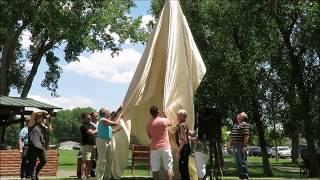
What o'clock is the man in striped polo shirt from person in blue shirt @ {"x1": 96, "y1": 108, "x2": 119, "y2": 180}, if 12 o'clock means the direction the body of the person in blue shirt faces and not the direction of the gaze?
The man in striped polo shirt is roughly at 12 o'clock from the person in blue shirt.

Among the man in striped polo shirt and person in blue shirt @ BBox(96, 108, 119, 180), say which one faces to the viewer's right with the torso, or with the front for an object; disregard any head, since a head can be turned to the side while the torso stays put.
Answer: the person in blue shirt

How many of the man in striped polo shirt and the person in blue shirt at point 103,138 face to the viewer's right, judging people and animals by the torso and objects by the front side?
1

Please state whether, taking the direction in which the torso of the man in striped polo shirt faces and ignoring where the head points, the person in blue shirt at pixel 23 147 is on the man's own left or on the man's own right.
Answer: on the man's own right

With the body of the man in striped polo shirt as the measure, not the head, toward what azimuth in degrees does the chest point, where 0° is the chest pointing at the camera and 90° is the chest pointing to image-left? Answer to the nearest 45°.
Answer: approximately 45°

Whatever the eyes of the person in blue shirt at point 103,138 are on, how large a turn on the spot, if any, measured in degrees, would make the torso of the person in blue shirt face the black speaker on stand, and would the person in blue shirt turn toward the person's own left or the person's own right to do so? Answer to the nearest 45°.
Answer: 0° — they already face it

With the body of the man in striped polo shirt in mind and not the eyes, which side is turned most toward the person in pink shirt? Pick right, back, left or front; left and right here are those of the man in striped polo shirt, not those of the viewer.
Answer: front

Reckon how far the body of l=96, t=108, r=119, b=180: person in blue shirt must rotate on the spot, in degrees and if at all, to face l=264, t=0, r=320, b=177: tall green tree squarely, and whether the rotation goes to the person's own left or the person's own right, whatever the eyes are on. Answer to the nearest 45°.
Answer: approximately 45° to the person's own left

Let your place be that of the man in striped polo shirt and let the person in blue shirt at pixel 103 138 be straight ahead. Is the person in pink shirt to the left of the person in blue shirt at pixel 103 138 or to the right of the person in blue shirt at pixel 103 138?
left

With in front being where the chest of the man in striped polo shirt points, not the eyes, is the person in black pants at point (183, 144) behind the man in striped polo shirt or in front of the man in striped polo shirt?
in front

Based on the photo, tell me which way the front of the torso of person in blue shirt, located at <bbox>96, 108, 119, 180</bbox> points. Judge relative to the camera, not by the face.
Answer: to the viewer's right
